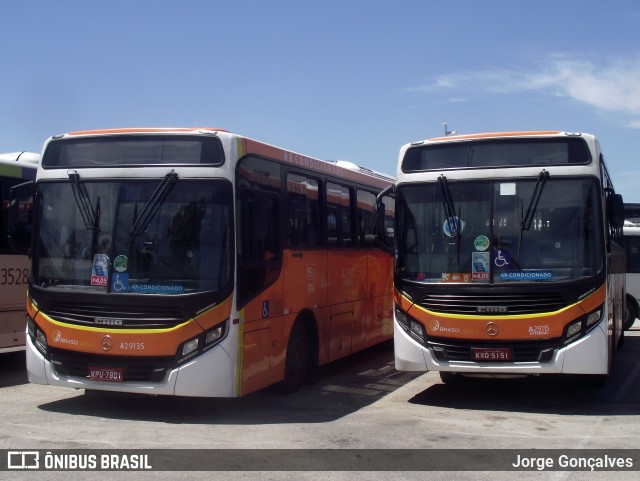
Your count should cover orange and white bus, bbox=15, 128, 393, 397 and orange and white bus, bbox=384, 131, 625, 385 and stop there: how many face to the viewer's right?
0

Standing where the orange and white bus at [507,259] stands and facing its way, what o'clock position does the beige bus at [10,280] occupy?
the beige bus at [10,280] is roughly at 3 o'clock from the orange and white bus at [507,259].

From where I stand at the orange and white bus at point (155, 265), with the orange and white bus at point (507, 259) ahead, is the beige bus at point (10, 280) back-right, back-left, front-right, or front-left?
back-left

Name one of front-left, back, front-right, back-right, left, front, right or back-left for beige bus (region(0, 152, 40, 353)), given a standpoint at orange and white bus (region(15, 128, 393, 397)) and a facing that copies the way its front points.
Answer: right

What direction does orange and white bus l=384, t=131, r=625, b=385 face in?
toward the camera

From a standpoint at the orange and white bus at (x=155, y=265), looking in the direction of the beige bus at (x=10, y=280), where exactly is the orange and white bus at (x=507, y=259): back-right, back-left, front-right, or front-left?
back-right

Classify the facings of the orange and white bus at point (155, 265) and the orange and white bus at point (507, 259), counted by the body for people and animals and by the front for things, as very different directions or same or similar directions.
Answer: same or similar directions

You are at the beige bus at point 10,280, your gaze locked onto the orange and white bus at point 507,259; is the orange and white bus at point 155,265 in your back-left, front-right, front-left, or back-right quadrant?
front-right

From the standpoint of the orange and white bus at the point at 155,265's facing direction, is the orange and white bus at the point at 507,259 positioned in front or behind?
behind

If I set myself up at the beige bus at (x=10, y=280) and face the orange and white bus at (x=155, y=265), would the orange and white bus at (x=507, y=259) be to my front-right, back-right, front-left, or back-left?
front-left

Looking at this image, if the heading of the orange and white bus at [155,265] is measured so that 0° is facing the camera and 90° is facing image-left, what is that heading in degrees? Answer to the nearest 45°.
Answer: approximately 45°

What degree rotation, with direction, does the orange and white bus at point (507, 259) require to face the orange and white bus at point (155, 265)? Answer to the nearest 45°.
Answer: approximately 45° to its right
